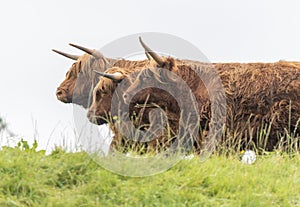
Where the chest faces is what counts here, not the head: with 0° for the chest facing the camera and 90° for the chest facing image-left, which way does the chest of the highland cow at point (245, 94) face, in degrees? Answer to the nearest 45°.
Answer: approximately 90°

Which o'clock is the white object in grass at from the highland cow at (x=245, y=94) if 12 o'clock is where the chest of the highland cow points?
The white object in grass is roughly at 9 o'clock from the highland cow.
